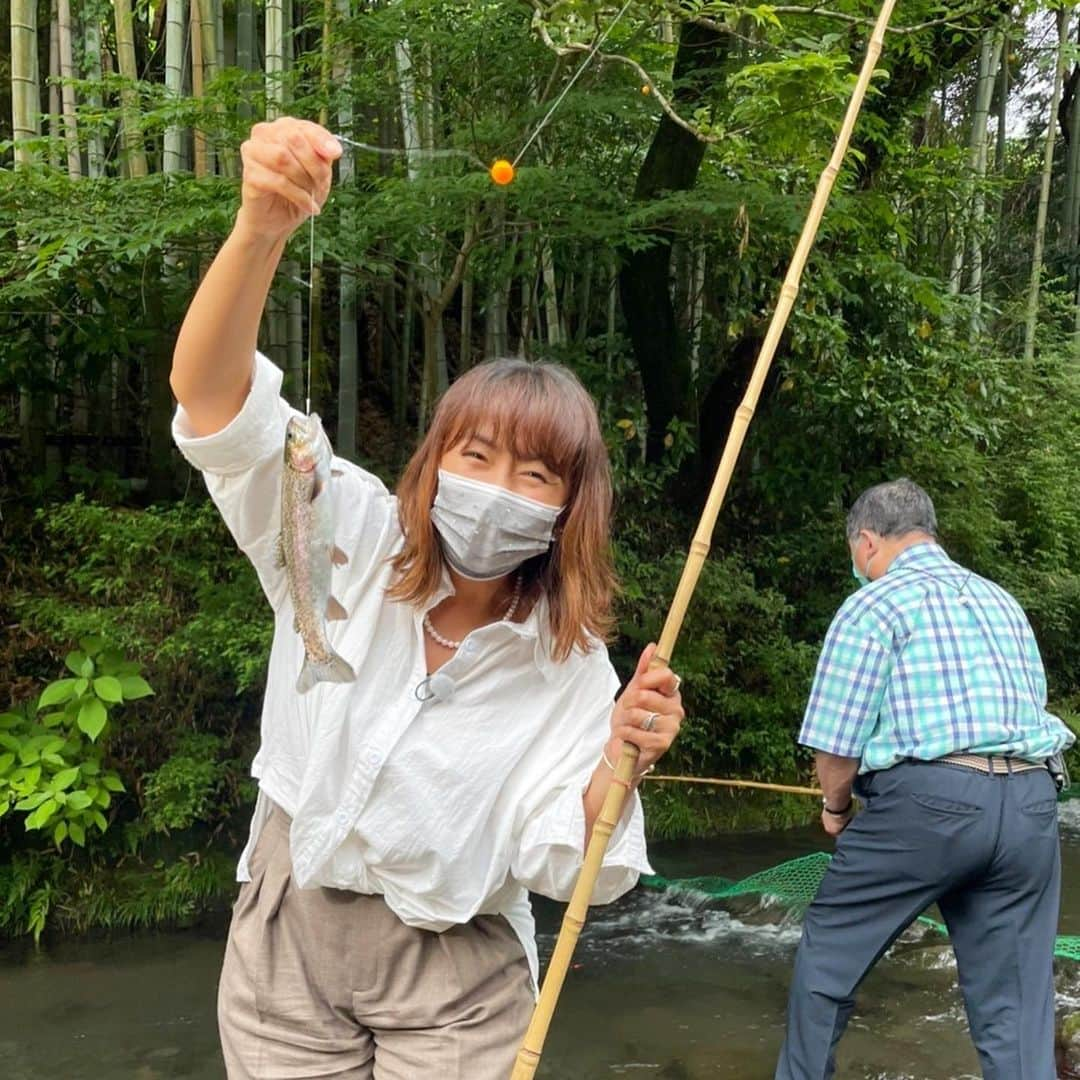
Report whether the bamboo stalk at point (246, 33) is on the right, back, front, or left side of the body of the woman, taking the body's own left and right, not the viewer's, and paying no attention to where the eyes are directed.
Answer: back

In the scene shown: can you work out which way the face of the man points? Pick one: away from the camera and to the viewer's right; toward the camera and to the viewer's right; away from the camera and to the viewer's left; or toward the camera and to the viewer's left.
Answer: away from the camera and to the viewer's left

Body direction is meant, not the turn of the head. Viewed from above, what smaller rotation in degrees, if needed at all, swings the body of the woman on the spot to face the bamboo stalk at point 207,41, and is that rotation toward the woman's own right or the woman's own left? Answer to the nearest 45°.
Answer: approximately 180°

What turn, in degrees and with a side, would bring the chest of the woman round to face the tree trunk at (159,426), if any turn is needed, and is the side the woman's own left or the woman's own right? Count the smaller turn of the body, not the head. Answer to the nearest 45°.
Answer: approximately 180°

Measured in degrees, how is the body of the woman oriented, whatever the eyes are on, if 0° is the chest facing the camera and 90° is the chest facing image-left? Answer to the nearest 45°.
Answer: approximately 0°

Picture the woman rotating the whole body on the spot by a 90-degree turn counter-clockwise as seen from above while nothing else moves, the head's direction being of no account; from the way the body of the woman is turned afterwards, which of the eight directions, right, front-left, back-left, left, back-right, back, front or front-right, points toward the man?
front-left

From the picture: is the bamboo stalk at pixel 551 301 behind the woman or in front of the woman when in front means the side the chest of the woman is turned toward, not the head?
behind

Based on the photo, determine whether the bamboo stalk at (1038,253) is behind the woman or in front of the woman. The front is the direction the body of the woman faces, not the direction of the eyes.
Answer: behind

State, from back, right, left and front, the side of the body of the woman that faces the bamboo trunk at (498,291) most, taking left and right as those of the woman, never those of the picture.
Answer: back

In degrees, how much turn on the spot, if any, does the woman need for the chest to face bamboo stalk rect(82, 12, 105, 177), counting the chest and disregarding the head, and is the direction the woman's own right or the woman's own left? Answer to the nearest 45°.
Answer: approximately 180°

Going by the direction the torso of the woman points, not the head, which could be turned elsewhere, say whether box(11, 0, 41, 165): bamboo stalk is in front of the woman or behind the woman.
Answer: behind

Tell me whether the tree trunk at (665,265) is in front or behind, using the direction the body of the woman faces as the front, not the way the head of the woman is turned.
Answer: behind
